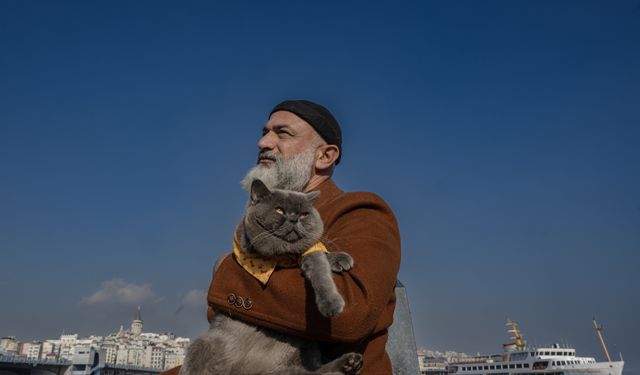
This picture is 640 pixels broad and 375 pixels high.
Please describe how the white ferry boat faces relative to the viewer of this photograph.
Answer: facing to the right of the viewer
